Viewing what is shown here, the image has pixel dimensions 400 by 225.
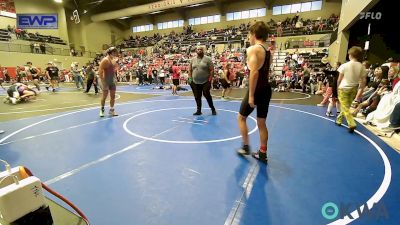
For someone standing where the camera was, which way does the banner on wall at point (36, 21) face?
facing the viewer

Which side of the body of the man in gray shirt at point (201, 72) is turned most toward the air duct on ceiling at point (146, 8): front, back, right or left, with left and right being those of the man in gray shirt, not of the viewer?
back

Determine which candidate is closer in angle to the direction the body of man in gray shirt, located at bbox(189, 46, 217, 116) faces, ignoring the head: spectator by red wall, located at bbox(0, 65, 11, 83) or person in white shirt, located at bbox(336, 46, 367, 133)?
the person in white shirt

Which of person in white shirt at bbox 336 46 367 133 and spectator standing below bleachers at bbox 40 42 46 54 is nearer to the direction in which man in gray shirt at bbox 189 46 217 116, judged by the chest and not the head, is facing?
the person in white shirt

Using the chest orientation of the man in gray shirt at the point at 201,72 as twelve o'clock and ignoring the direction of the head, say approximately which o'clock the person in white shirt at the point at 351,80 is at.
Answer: The person in white shirt is roughly at 10 o'clock from the man in gray shirt.

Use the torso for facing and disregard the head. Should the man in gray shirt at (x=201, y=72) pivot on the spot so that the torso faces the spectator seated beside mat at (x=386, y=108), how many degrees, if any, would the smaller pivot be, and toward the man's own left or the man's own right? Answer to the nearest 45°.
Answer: approximately 90° to the man's own left

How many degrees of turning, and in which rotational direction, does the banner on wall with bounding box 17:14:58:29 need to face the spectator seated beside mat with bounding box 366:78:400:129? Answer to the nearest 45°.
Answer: approximately 45° to its left

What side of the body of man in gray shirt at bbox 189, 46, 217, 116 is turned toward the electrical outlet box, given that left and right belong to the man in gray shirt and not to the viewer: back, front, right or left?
front

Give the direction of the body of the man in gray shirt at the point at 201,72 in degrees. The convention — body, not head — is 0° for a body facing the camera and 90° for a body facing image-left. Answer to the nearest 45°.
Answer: approximately 0°

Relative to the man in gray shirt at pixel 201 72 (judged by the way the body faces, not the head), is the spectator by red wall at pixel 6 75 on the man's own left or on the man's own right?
on the man's own right

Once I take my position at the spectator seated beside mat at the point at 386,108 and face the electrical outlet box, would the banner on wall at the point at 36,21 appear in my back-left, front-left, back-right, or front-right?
front-right
